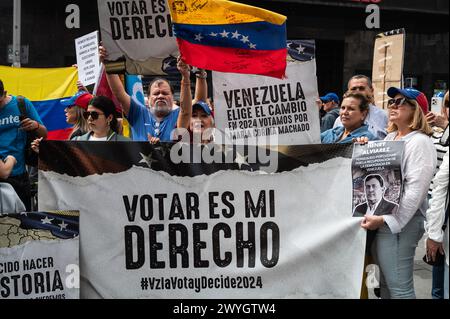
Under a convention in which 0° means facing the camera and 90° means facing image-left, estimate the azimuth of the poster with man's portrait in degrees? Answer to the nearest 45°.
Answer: approximately 0°

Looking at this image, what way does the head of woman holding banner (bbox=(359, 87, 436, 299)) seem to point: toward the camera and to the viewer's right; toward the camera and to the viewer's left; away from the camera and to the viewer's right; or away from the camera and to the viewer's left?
toward the camera and to the viewer's left

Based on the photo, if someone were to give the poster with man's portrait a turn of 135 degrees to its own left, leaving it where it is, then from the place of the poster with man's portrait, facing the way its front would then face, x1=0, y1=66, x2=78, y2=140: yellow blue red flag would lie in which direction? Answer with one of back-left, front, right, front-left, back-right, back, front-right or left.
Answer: left

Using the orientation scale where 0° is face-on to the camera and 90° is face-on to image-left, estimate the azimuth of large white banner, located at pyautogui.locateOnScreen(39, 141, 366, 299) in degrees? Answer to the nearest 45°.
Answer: approximately 0°

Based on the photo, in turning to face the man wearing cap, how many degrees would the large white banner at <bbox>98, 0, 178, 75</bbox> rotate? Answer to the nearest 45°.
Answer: approximately 135° to its left

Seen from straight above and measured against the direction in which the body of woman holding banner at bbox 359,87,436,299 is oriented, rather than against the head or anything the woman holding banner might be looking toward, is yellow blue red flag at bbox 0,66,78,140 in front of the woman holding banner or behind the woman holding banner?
in front

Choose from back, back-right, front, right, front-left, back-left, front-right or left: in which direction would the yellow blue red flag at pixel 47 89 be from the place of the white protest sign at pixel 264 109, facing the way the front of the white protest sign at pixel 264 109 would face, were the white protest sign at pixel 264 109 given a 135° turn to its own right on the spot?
front
